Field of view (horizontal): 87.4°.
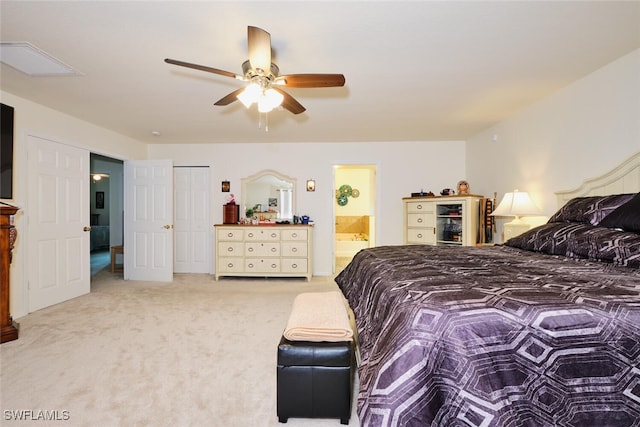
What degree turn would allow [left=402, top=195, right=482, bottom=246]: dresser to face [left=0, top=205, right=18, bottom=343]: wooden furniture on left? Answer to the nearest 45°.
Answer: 0° — it already faces it

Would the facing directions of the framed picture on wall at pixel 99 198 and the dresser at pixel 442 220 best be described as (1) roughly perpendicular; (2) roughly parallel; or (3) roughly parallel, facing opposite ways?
roughly perpendicular

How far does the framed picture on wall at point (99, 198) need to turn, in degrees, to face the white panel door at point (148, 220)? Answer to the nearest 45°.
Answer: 0° — it already faces it

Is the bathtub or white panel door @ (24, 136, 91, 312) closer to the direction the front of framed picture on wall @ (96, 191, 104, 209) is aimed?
the white panel door

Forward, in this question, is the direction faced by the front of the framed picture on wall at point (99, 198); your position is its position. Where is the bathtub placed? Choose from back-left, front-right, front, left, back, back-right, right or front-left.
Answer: front-left

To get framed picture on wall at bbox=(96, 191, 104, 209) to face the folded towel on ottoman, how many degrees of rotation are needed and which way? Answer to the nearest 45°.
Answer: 0° — it already faces it

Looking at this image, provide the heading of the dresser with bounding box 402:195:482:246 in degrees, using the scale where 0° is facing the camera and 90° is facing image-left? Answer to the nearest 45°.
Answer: approximately 45°

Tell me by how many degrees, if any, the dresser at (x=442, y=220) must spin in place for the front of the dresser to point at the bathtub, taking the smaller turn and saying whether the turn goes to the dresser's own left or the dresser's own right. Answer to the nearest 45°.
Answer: approximately 90° to the dresser's own right

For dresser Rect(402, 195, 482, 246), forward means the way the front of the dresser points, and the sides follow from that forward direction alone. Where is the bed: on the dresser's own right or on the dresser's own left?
on the dresser's own left

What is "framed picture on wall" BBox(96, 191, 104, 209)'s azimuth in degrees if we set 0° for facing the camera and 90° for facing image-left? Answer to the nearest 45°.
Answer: approximately 0°
